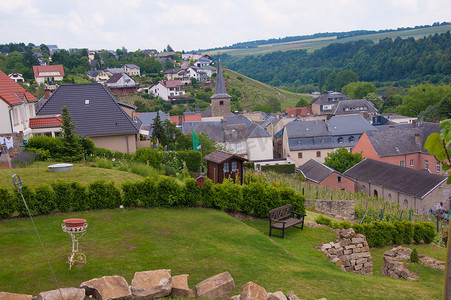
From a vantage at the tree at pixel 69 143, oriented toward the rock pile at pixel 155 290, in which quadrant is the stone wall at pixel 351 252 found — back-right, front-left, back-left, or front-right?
front-left

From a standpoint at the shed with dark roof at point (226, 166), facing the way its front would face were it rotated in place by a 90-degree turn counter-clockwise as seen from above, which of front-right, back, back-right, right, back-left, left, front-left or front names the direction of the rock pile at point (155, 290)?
back-right

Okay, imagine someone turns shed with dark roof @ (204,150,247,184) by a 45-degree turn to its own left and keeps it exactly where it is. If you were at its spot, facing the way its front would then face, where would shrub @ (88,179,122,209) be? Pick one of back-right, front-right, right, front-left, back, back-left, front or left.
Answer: back-right

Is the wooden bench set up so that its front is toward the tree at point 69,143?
no

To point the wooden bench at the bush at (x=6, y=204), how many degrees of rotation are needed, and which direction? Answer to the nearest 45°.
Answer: approximately 90° to its right

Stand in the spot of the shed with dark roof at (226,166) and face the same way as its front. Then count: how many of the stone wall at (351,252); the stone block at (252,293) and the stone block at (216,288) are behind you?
0

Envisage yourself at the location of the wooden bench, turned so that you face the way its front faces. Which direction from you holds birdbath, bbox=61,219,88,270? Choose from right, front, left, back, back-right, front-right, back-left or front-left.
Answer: right

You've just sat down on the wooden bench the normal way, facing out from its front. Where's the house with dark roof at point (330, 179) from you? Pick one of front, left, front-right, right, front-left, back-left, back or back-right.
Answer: back-left

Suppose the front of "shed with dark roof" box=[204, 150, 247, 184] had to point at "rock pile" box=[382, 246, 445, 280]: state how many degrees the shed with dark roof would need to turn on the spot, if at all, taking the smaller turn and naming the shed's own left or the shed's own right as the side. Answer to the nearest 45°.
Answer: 0° — it already faces it

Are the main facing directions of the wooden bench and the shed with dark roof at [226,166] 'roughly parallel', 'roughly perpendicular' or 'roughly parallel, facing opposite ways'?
roughly parallel

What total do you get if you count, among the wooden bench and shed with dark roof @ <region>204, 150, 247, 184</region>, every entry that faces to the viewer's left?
0

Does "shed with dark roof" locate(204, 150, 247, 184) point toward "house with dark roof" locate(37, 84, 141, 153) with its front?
no

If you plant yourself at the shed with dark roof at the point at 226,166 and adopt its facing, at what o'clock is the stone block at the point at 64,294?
The stone block is roughly at 2 o'clock from the shed with dark roof.

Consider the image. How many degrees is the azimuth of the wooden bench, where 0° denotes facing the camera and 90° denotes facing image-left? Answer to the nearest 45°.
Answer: approximately 315°

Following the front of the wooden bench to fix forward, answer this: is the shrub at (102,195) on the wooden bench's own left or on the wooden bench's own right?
on the wooden bench's own right

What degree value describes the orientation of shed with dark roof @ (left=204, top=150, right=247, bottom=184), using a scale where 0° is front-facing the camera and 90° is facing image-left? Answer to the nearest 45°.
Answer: approximately 315°
